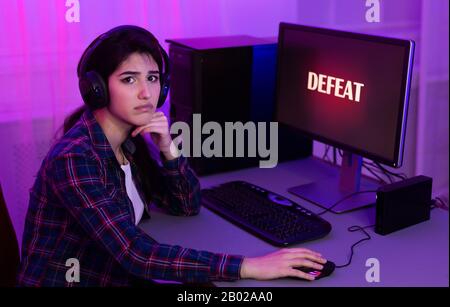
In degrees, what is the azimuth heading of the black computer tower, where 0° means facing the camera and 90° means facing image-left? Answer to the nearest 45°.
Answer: approximately 45°

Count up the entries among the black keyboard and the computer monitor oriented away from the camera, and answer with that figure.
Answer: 0

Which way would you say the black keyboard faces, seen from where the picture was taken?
facing the viewer and to the left of the viewer

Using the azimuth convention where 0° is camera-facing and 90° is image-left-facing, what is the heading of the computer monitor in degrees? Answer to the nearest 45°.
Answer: approximately 45°

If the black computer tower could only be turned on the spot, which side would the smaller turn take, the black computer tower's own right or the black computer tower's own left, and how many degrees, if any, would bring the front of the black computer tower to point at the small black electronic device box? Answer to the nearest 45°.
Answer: approximately 90° to the black computer tower's own left
